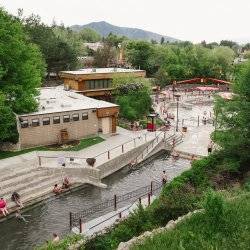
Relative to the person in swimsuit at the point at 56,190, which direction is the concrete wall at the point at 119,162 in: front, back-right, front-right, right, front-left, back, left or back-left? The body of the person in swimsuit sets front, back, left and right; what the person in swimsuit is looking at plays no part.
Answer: left

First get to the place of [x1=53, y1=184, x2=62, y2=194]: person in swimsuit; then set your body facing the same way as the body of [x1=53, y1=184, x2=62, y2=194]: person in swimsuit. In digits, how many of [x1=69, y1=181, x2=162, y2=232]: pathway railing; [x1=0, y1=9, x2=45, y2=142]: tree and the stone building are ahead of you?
1

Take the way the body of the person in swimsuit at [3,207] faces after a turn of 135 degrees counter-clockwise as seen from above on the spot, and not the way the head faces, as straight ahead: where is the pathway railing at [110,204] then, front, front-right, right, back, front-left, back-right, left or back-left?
right

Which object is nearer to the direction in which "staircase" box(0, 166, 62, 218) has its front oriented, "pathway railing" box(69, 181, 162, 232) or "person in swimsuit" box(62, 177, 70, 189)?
the pathway railing

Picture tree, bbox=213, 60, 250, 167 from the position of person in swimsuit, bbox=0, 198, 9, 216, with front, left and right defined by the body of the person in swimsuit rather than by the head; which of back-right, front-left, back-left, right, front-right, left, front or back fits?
front-left

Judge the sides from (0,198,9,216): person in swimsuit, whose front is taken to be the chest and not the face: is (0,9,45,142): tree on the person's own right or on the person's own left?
on the person's own left

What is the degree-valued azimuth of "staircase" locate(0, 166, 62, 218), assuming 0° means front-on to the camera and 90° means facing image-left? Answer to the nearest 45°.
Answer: approximately 315°

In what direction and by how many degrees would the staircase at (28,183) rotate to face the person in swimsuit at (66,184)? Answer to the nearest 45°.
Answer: approximately 45° to its left

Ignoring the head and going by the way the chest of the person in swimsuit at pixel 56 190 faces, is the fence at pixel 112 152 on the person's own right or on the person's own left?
on the person's own left

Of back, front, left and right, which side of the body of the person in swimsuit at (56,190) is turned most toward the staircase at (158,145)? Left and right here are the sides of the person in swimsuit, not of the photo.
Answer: left
